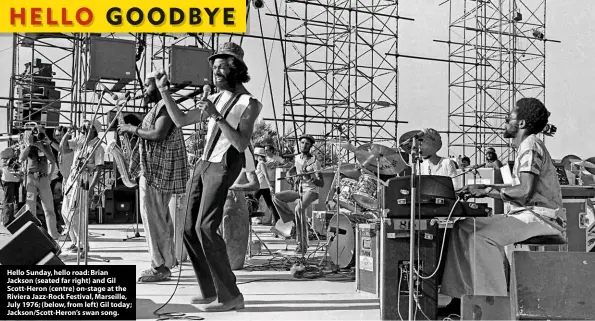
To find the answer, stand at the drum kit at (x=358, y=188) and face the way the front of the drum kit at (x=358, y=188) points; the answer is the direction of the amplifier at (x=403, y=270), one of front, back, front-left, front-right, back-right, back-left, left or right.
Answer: front-left

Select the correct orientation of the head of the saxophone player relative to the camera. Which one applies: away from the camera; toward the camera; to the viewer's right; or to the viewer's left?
to the viewer's left

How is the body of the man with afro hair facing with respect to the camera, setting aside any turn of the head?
to the viewer's left

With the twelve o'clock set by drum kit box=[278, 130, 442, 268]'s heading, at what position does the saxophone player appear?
The saxophone player is roughly at 1 o'clock from the drum kit.

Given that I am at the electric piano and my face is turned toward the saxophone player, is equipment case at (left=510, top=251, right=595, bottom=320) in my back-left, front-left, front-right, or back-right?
back-left

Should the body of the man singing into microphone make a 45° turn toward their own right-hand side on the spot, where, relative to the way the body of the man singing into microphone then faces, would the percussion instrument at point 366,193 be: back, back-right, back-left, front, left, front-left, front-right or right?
back-right

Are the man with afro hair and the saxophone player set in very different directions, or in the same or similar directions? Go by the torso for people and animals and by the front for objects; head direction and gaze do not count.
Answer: same or similar directions

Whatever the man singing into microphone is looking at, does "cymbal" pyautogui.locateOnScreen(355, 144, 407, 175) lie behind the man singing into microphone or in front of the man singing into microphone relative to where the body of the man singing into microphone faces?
behind

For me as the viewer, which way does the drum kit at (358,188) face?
facing the viewer and to the left of the viewer

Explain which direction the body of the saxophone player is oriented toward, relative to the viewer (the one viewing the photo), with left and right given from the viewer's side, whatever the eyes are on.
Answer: facing to the left of the viewer

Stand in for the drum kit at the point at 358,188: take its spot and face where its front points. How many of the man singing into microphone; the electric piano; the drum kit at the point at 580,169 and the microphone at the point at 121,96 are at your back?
1

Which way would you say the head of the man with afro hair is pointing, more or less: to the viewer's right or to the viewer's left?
to the viewer's left

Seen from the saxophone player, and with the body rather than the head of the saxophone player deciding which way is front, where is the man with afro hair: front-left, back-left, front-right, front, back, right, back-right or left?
back-left

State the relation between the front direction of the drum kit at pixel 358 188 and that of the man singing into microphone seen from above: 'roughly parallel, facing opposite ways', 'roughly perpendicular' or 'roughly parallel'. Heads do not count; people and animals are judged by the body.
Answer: roughly parallel
